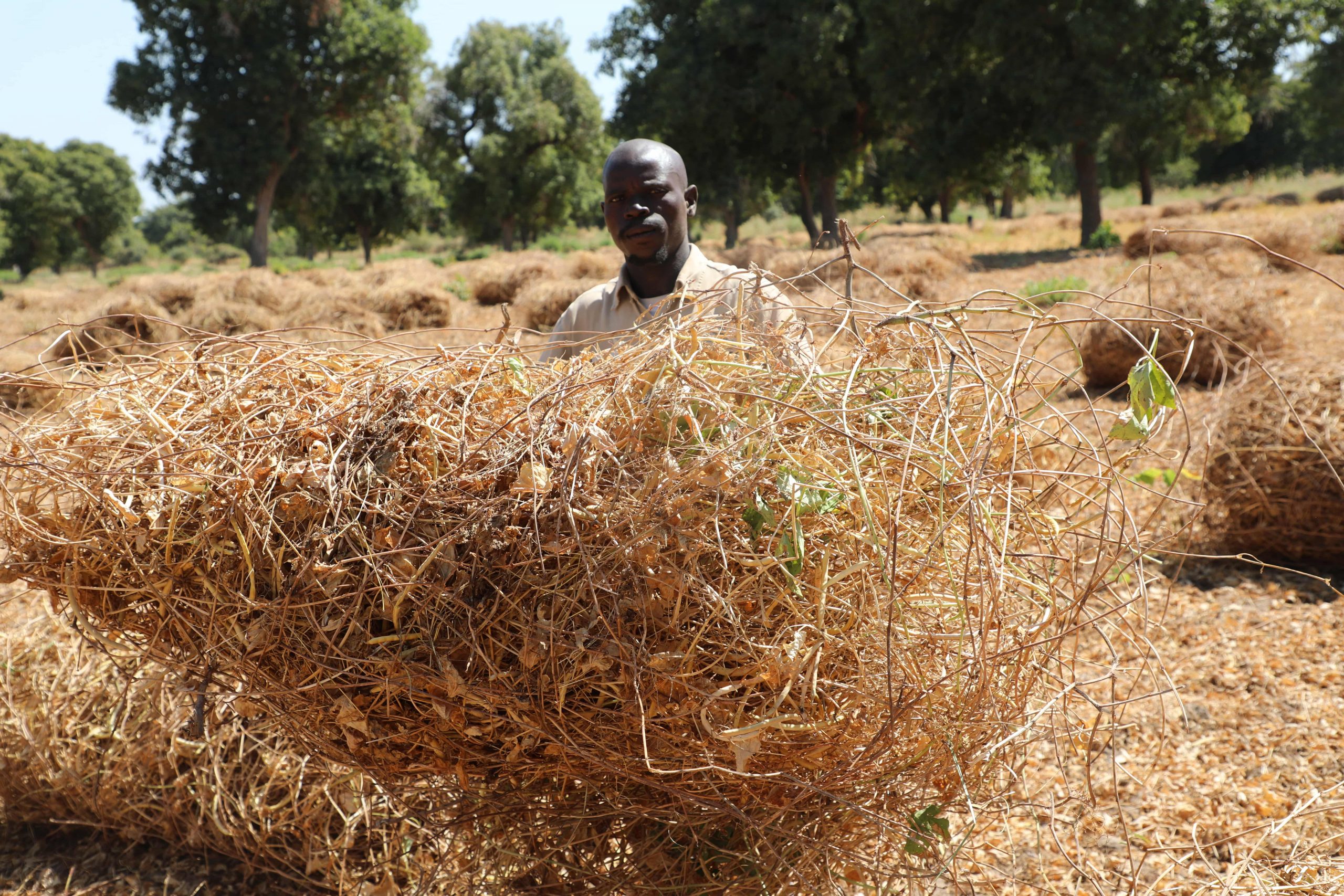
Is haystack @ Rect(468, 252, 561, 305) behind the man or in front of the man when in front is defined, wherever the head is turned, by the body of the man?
behind

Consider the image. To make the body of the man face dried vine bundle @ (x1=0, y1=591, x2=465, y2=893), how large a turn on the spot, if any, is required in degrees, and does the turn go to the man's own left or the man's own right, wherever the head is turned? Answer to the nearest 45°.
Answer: approximately 90° to the man's own right

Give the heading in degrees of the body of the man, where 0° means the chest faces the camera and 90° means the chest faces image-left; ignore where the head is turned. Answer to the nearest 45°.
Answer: approximately 0°

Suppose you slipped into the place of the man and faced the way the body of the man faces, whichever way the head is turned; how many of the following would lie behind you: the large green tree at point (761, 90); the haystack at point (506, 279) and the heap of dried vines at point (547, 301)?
3

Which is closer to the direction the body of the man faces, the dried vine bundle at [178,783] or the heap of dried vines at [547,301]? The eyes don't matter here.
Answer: the dried vine bundle

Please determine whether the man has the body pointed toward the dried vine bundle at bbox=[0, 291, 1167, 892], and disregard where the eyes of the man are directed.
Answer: yes

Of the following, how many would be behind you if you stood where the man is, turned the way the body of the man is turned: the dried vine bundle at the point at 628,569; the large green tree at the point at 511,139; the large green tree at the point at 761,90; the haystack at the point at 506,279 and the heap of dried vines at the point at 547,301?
4

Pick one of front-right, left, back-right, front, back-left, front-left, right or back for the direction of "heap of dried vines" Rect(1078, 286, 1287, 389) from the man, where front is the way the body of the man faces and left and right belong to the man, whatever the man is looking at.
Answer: back-left

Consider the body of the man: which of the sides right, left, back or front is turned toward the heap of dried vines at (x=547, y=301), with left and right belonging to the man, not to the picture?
back

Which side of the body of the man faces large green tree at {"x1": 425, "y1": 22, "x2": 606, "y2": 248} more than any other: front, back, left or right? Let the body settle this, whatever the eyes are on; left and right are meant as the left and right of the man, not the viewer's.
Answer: back

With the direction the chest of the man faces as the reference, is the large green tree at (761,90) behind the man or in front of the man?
behind
